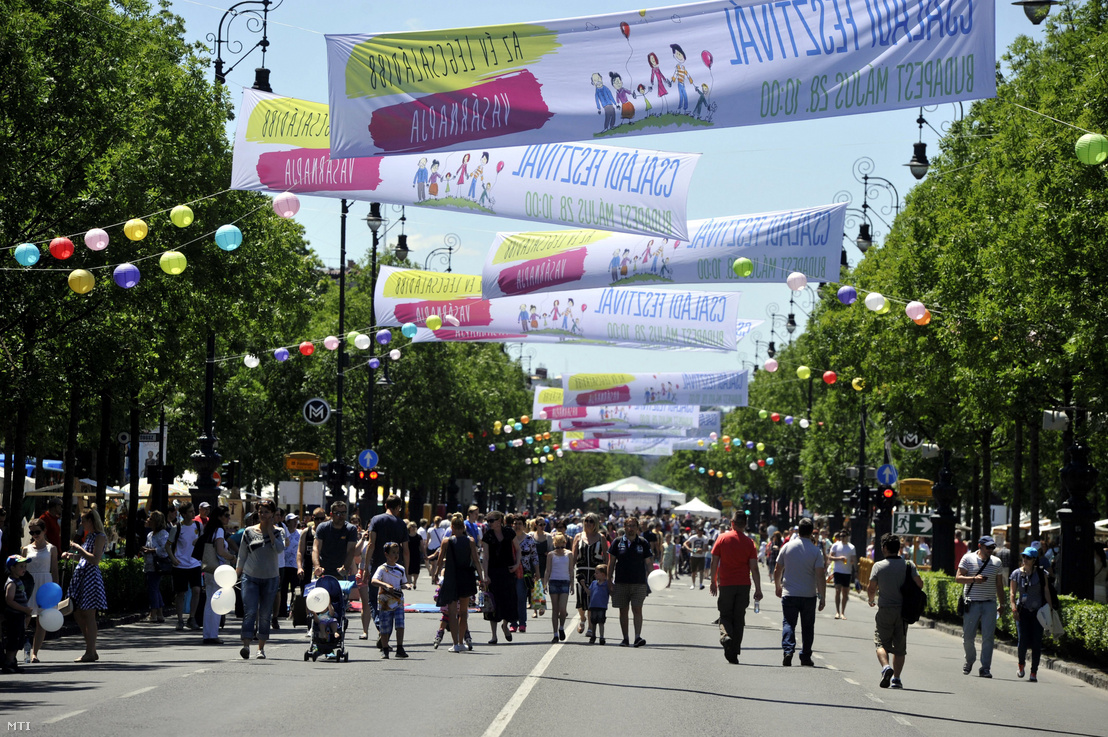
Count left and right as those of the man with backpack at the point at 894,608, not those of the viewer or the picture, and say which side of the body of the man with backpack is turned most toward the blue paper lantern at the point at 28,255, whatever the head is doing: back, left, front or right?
left

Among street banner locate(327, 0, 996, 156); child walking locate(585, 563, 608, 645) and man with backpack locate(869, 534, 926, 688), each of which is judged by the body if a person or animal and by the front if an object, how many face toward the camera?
1

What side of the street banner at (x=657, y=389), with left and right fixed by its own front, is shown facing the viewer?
back

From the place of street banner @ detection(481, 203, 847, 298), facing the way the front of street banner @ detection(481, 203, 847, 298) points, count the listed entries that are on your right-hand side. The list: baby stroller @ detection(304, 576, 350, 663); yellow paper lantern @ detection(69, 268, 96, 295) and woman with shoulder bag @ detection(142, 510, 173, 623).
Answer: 0

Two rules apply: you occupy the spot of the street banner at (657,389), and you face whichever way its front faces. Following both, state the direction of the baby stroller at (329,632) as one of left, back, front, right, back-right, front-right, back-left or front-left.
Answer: back

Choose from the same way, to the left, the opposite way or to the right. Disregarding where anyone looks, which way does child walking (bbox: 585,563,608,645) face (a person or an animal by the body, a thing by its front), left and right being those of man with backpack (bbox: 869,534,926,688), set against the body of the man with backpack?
the opposite way

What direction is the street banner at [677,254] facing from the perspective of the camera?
away from the camera

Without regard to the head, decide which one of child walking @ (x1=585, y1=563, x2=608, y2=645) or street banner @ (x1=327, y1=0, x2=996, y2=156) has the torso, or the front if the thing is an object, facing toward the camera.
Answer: the child walking

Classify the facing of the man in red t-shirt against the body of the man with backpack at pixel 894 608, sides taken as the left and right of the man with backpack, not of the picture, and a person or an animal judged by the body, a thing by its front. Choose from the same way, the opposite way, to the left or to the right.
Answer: the same way

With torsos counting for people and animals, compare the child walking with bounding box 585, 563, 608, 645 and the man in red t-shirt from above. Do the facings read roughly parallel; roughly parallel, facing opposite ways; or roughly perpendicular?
roughly parallel, facing opposite ways

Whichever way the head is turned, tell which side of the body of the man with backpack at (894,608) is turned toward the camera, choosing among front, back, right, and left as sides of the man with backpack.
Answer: back

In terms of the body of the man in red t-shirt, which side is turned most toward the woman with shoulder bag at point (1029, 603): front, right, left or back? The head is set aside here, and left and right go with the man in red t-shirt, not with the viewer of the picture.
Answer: right

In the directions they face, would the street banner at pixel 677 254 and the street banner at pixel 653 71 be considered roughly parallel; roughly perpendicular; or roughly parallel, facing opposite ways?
roughly parallel

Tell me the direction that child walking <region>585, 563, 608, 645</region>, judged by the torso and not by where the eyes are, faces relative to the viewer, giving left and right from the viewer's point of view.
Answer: facing the viewer

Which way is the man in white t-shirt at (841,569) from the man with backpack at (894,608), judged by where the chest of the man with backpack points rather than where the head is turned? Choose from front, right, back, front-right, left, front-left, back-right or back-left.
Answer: front

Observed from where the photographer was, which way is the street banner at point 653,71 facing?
facing away from the viewer

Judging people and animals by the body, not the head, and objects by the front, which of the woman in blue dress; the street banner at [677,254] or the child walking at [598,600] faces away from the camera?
the street banner

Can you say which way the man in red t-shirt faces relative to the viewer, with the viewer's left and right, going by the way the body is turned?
facing away from the viewer
